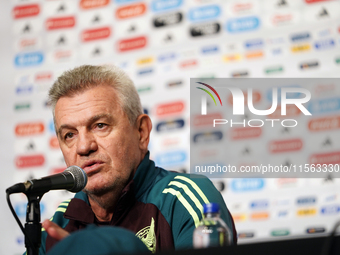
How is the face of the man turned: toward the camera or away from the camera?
toward the camera

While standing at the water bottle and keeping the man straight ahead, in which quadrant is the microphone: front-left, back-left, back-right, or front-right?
front-left

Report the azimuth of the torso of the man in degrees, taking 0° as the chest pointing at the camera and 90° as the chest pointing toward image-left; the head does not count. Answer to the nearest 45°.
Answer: approximately 45°

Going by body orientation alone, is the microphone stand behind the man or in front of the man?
in front

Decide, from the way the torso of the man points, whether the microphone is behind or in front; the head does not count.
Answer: in front
